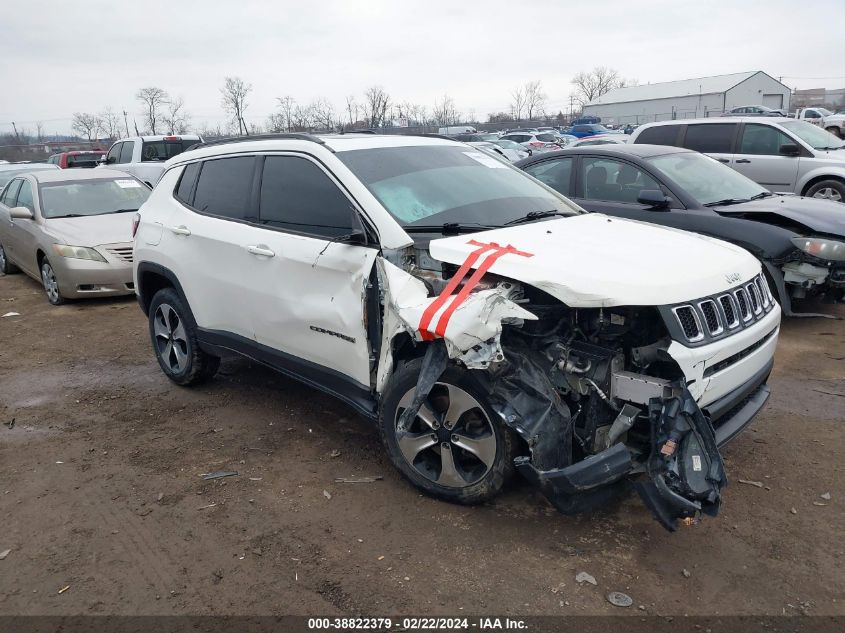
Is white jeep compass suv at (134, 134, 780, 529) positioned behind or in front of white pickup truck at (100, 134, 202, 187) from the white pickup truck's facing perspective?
behind

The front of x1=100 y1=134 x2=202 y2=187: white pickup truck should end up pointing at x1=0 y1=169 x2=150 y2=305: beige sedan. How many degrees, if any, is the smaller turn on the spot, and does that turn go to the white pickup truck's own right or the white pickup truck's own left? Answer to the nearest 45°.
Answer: approximately 135° to the white pickup truck's own left

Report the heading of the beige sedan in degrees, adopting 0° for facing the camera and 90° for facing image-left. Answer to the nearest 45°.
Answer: approximately 315°

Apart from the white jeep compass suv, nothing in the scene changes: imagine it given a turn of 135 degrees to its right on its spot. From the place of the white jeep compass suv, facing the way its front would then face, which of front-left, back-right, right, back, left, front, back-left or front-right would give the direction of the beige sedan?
front-right

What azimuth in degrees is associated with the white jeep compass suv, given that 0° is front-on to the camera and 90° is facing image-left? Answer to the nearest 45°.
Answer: approximately 315°

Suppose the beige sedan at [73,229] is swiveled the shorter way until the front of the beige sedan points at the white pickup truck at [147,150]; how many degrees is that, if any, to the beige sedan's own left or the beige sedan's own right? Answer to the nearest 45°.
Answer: approximately 135° to the beige sedan's own left
